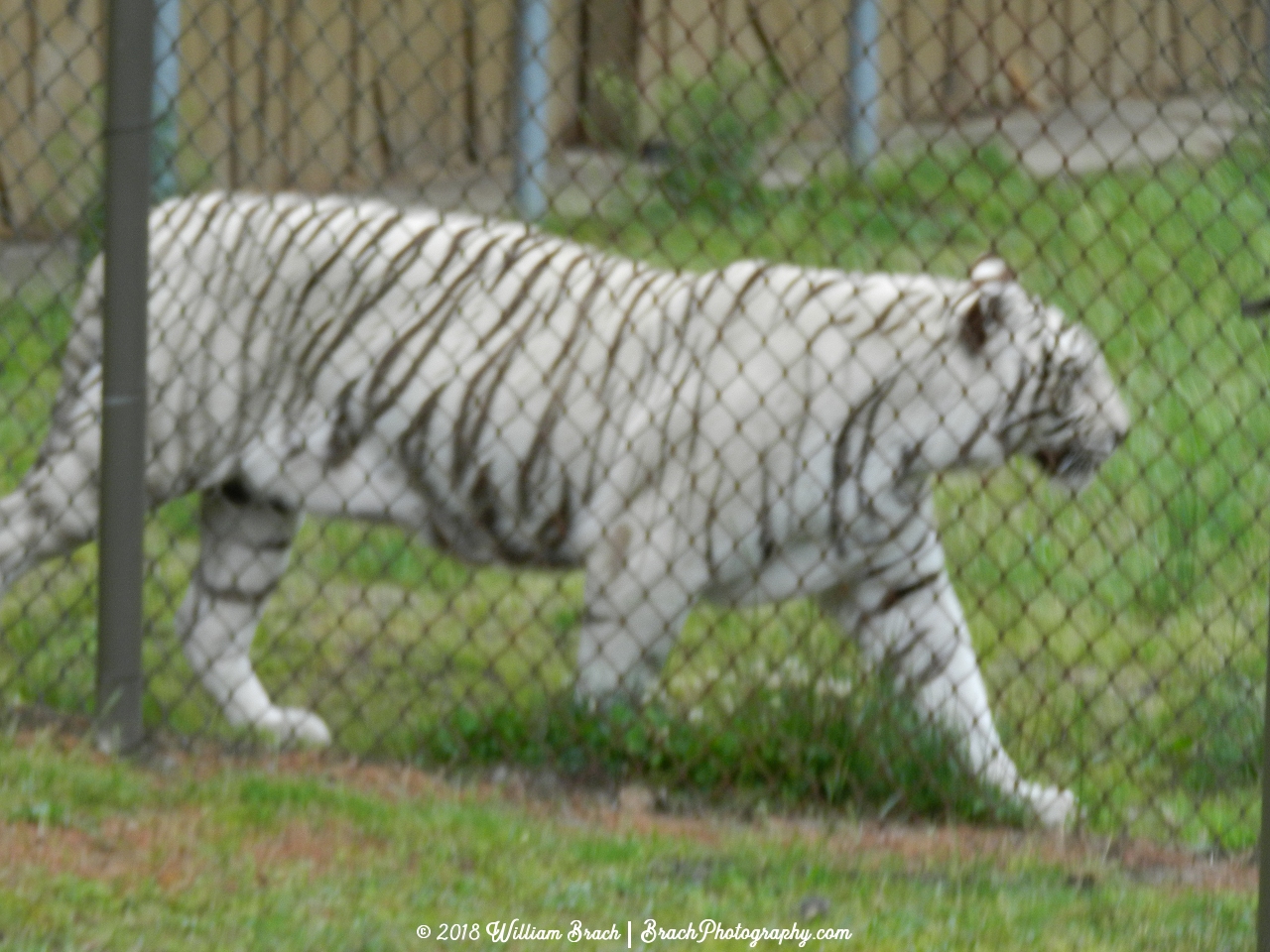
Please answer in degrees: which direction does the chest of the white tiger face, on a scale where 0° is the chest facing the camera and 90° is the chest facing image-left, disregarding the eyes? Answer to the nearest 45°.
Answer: approximately 270°

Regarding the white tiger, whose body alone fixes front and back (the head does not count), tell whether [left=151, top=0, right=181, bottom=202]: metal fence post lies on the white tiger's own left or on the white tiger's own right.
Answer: on the white tiger's own left

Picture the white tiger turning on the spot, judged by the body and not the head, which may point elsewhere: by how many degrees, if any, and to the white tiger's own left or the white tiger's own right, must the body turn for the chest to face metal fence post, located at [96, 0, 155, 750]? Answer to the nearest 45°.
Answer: approximately 135° to the white tiger's own right

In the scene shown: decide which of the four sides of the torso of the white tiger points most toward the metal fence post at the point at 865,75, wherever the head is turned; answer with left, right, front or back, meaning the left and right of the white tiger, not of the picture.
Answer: left

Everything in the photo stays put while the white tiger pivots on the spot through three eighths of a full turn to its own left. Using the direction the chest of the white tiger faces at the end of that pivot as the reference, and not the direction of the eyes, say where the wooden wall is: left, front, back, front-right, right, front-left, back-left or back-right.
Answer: front-right
